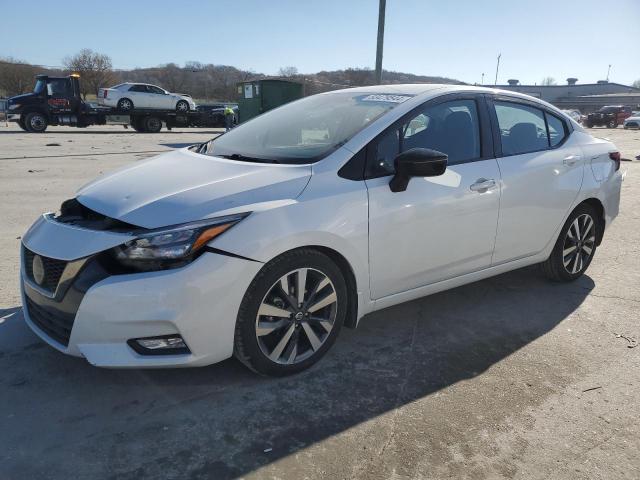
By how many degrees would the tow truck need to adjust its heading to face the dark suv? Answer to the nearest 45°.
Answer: approximately 180°

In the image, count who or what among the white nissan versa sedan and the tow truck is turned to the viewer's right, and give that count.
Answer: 0

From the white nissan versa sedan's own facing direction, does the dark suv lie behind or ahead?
behind

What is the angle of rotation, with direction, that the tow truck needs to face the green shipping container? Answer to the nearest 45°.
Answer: approximately 135° to its left

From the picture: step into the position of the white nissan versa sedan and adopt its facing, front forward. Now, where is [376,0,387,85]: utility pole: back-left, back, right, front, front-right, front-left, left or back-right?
back-right

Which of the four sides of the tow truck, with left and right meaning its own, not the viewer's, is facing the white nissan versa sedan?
left

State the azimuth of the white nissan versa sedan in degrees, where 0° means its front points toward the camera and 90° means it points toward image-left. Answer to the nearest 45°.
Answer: approximately 45°

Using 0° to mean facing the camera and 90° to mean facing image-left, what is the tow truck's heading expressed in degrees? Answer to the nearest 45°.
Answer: approximately 90°
